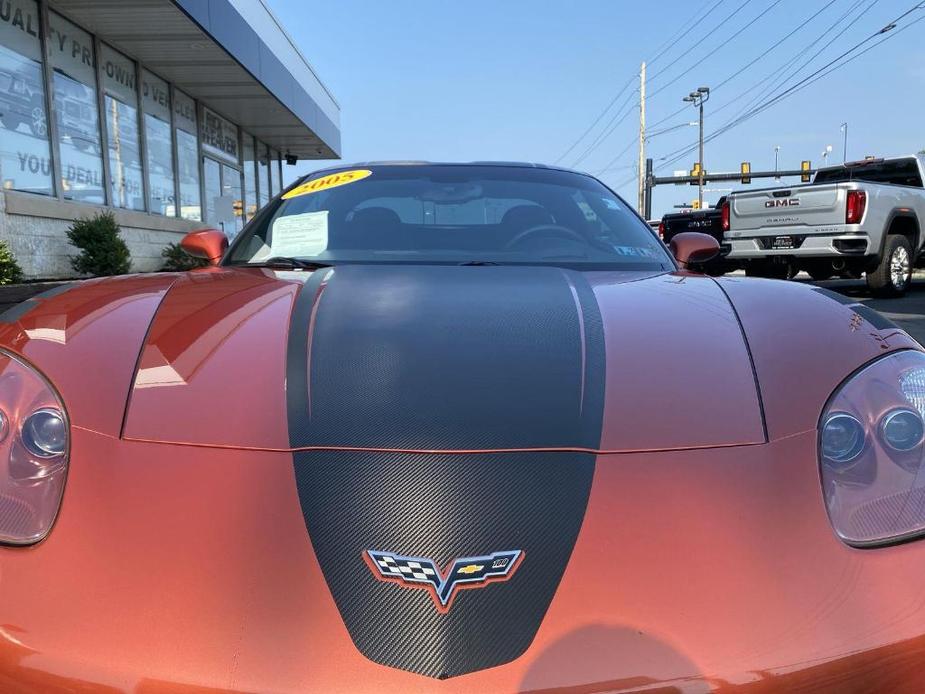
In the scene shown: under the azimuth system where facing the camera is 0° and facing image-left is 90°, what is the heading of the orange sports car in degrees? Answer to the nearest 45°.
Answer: approximately 0°

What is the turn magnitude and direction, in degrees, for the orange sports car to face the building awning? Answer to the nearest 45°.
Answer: approximately 180°

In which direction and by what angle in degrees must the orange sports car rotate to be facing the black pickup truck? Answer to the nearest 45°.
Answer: approximately 180°

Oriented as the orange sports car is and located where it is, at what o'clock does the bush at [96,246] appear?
The bush is roughly at 5 o'clock from the orange sports car.

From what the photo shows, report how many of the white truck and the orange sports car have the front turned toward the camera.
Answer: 1

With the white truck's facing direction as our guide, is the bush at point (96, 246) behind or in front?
behind

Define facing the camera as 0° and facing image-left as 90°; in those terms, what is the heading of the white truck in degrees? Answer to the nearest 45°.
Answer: approximately 225°

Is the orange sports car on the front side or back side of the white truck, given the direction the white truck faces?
on the back side
